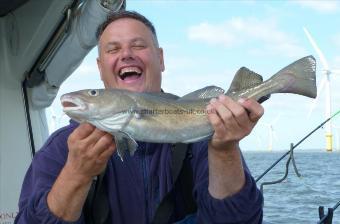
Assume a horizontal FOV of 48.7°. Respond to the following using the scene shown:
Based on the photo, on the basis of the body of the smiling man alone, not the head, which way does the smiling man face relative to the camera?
toward the camera
